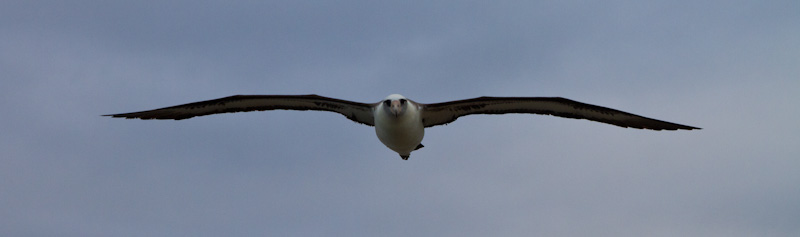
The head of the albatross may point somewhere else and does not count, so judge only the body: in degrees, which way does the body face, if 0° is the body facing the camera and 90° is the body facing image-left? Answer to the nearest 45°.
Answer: approximately 0°
